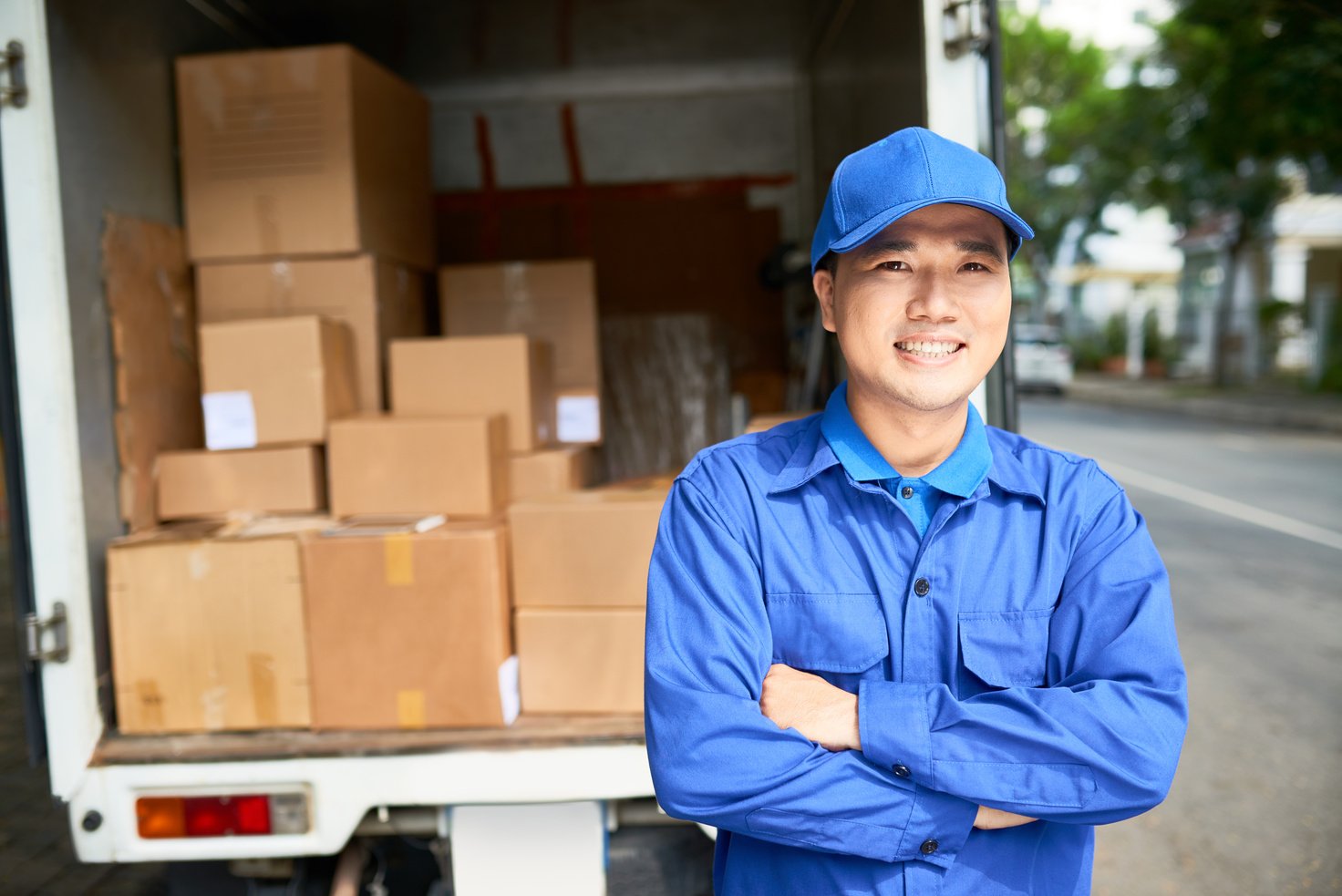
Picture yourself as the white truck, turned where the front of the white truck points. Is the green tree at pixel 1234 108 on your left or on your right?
on your right

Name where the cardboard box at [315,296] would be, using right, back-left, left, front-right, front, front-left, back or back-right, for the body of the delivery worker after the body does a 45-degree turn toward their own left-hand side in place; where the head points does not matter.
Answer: back

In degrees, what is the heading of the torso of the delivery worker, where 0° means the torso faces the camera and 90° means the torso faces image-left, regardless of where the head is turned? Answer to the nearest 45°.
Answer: approximately 0°

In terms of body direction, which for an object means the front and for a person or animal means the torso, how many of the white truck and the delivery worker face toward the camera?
1

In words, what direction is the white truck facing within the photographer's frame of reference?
facing away from the viewer

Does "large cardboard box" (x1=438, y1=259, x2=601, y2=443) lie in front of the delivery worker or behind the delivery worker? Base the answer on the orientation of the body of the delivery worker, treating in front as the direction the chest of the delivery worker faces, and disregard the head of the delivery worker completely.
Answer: behind

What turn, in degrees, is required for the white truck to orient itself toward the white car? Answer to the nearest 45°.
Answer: approximately 45° to its right

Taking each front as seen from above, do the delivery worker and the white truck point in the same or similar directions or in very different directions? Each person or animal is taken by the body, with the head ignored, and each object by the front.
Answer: very different directions
